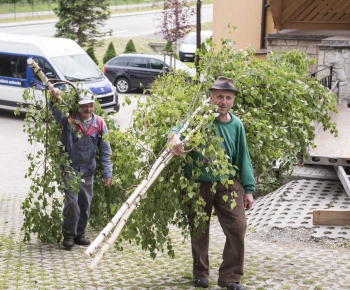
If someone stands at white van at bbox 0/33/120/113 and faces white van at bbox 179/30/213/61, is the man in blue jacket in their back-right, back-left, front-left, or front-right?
back-right

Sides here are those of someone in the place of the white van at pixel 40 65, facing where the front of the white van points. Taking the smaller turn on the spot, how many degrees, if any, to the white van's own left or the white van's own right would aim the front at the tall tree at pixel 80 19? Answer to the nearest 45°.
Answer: approximately 135° to the white van's own left

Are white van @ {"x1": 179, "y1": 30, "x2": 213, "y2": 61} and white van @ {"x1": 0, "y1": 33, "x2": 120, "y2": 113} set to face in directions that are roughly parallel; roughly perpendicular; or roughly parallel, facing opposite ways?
roughly perpendicular

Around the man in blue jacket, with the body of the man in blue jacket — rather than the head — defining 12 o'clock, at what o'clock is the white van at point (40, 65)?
The white van is roughly at 6 o'clock from the man in blue jacket.

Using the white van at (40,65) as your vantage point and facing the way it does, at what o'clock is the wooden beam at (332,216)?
The wooden beam is roughly at 1 o'clock from the white van.

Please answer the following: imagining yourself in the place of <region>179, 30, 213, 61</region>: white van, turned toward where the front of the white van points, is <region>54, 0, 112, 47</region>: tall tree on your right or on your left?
on your right

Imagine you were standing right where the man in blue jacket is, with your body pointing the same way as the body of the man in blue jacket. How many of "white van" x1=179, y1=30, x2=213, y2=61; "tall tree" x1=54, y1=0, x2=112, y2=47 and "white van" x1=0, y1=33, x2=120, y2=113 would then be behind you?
3

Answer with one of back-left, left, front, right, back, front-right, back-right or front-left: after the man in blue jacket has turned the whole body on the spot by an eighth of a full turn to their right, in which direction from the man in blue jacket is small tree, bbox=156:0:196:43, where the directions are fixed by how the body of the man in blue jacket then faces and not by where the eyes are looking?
back-right
